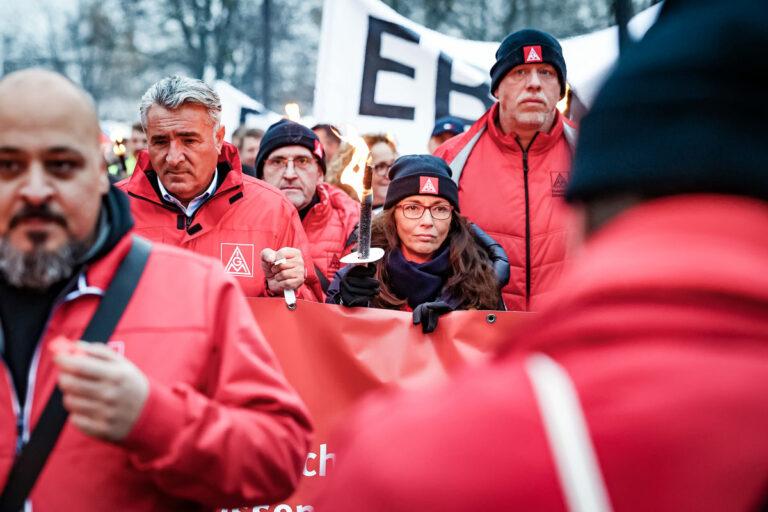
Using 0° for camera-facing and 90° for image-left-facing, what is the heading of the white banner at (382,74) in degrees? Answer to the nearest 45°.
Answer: approximately 0°

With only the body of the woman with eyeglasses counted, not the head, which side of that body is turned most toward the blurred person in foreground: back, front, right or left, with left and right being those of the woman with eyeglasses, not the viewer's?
front

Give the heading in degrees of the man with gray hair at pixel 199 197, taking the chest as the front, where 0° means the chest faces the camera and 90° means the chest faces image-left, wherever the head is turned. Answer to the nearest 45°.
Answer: approximately 45°

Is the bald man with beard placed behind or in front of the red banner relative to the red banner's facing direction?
in front

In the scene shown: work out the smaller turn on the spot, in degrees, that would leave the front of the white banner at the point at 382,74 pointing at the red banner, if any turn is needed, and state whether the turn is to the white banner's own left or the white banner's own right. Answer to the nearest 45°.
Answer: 0° — it already faces it

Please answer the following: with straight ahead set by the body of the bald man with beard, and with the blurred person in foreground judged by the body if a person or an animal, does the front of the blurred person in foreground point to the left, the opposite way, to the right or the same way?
the opposite way

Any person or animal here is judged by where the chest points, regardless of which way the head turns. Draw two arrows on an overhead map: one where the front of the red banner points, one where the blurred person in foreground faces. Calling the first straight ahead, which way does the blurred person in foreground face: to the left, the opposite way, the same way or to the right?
the opposite way

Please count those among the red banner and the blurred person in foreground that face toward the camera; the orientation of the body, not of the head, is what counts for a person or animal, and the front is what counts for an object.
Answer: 1

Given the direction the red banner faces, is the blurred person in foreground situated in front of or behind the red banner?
in front

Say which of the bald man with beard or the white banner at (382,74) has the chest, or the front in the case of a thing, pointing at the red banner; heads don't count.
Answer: the white banner

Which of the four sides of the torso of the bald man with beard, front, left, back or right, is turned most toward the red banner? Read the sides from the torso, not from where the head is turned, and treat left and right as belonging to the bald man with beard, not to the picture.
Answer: back

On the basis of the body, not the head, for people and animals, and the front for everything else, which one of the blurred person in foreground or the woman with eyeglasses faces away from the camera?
the blurred person in foreground

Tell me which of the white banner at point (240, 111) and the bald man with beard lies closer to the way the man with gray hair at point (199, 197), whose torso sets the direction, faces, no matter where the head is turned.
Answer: the bald man with beard
